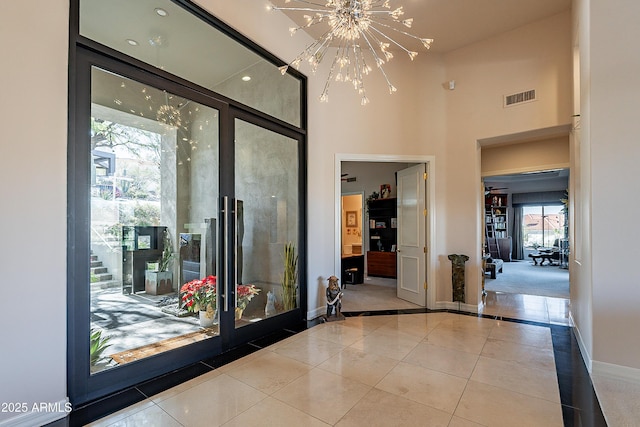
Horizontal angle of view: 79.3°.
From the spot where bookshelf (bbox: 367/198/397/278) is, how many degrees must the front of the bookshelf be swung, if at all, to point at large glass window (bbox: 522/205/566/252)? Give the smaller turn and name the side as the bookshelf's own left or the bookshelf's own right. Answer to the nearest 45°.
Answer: approximately 135° to the bookshelf's own left

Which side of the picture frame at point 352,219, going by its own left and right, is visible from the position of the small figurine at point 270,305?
front

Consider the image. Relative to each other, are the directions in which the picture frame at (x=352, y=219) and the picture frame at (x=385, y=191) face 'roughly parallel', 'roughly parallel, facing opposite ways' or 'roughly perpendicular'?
roughly parallel

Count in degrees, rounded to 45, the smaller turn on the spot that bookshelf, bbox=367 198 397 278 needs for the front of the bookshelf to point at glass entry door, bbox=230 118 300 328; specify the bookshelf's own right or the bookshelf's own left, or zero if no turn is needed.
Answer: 0° — it already faces it

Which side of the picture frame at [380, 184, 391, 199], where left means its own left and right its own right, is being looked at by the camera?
front

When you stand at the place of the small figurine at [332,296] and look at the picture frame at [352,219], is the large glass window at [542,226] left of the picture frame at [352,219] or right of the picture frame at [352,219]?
right

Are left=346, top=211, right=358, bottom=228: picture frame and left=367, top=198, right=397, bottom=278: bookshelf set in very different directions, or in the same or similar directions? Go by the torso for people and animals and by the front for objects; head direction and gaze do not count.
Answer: same or similar directions

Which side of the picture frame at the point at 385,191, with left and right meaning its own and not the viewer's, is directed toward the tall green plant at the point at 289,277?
front

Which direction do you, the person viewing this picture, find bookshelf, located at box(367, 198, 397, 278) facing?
facing the viewer

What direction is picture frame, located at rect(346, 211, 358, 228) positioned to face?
toward the camera

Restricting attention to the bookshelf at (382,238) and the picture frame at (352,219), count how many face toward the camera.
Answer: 2

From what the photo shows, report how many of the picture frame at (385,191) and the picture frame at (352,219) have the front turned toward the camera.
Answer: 2
